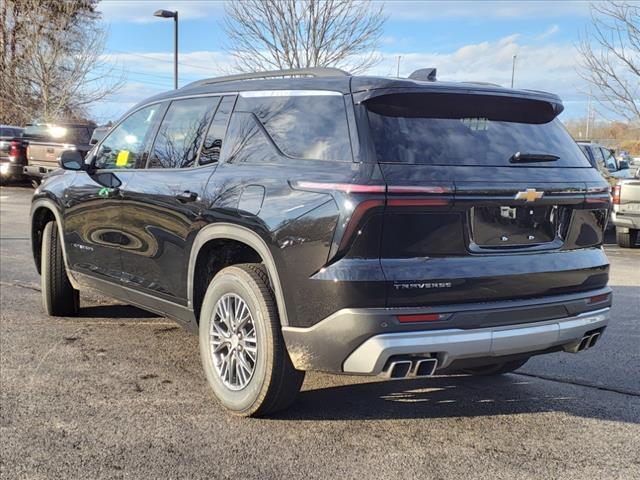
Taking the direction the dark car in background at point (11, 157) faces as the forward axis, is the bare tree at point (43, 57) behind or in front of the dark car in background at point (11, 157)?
in front

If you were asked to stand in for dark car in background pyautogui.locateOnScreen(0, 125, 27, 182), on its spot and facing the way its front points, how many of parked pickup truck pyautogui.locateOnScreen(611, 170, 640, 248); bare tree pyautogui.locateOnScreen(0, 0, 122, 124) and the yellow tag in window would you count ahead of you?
1

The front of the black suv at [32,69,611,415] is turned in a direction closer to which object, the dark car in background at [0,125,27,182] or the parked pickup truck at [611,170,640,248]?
the dark car in background

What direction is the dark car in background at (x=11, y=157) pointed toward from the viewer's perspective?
away from the camera

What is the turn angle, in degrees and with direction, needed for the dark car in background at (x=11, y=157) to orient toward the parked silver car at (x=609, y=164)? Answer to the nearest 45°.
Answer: approximately 135° to its right

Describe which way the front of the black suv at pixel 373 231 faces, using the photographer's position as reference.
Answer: facing away from the viewer and to the left of the viewer

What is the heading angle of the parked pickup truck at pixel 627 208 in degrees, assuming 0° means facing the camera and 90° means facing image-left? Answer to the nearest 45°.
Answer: approximately 180°
